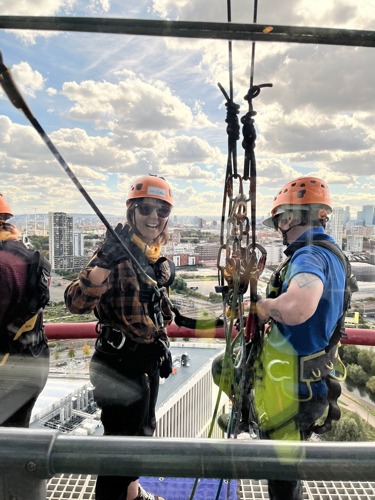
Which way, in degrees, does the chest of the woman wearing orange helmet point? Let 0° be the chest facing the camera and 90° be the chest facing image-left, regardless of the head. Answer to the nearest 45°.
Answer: approximately 315°

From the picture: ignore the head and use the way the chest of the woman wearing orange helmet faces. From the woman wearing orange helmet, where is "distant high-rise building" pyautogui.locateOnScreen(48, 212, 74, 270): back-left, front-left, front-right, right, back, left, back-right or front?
back

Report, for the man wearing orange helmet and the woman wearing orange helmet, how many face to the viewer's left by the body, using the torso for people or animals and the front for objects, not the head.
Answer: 1

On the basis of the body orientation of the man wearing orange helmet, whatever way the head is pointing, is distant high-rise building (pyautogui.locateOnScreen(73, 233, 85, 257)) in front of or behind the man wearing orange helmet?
in front

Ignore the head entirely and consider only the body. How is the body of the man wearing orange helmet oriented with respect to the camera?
to the viewer's left

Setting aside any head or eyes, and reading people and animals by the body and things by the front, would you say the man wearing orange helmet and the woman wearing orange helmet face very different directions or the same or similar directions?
very different directions

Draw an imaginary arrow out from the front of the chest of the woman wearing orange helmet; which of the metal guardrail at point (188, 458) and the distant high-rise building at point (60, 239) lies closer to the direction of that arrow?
the metal guardrail

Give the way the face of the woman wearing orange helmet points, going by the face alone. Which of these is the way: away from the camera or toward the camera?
toward the camera

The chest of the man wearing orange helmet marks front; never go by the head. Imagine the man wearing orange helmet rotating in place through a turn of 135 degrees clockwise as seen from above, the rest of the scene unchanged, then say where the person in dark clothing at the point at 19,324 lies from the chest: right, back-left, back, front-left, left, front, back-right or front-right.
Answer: back-left
